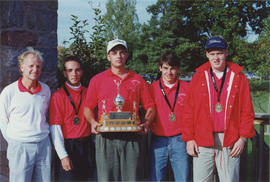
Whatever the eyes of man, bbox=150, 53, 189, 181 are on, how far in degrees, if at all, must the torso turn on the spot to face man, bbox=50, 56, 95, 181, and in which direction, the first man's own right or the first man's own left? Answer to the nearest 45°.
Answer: approximately 90° to the first man's own right

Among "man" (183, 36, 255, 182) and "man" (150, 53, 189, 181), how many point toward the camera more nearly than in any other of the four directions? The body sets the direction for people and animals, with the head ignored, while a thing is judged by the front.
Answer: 2

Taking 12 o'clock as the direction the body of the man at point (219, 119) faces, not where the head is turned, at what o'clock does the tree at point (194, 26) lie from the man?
The tree is roughly at 6 o'clock from the man.

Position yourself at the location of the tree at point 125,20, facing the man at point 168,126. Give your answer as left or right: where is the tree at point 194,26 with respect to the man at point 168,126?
left

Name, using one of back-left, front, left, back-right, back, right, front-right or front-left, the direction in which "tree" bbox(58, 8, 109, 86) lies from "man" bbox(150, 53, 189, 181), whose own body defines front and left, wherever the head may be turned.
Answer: back-right

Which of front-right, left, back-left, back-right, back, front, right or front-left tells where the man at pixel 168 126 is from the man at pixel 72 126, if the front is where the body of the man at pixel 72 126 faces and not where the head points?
front-left

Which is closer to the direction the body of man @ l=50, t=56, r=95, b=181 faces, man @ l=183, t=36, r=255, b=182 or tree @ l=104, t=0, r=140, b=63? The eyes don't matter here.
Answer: the man

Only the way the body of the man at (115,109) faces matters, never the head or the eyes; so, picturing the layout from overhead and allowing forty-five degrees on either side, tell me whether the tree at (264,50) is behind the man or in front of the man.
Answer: behind

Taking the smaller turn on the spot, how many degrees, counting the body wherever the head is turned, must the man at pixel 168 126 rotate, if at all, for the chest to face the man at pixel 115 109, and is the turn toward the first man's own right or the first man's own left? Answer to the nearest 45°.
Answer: approximately 45° to the first man's own right
